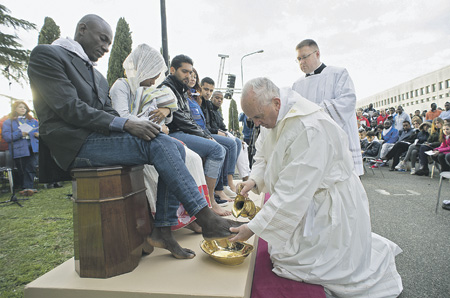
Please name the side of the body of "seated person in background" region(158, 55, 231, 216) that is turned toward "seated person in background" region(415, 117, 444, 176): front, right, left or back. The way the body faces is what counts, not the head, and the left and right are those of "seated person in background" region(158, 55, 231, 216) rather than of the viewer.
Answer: left

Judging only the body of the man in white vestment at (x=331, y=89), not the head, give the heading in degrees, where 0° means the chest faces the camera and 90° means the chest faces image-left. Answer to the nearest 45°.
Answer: approximately 45°

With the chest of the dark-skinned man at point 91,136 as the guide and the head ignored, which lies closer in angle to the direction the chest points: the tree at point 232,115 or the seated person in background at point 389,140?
the seated person in background

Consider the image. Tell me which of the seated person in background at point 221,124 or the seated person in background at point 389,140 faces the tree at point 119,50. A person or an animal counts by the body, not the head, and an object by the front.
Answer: the seated person in background at point 389,140

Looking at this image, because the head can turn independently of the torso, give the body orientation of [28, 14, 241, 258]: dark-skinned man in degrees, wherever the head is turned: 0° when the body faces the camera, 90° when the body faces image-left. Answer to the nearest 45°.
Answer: approximately 270°

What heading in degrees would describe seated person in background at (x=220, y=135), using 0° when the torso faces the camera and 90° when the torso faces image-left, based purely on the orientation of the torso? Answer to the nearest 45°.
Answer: approximately 315°

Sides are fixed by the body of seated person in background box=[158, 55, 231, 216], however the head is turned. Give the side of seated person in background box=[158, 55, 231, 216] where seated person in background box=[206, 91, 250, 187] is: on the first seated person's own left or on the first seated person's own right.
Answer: on the first seated person's own left

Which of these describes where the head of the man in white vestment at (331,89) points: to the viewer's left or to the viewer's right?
to the viewer's left

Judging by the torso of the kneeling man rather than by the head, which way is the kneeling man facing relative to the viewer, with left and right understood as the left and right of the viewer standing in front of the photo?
facing to the left of the viewer

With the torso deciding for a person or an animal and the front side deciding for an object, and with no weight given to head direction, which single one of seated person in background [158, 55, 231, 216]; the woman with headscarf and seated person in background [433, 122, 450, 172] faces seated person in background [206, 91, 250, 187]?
seated person in background [433, 122, 450, 172]
